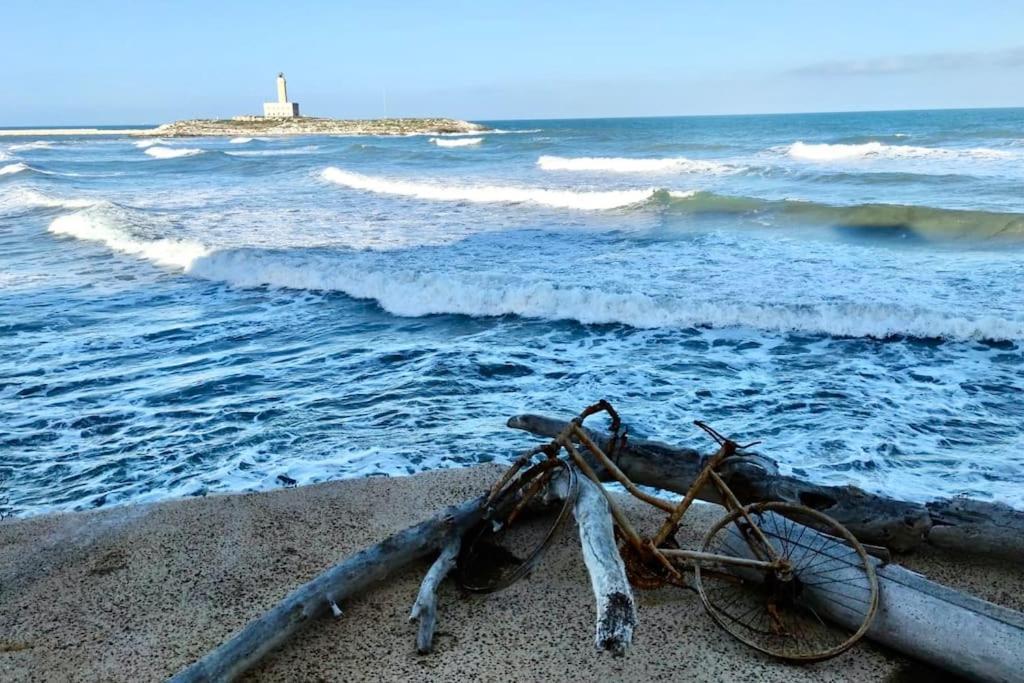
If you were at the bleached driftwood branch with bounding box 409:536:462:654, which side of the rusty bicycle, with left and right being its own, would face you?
front

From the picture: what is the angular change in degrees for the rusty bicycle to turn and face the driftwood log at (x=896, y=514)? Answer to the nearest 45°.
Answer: approximately 135° to its right

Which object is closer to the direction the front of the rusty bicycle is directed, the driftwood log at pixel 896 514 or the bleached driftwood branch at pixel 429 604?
the bleached driftwood branch

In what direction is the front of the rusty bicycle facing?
to the viewer's left

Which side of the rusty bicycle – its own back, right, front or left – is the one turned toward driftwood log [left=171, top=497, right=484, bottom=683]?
front
